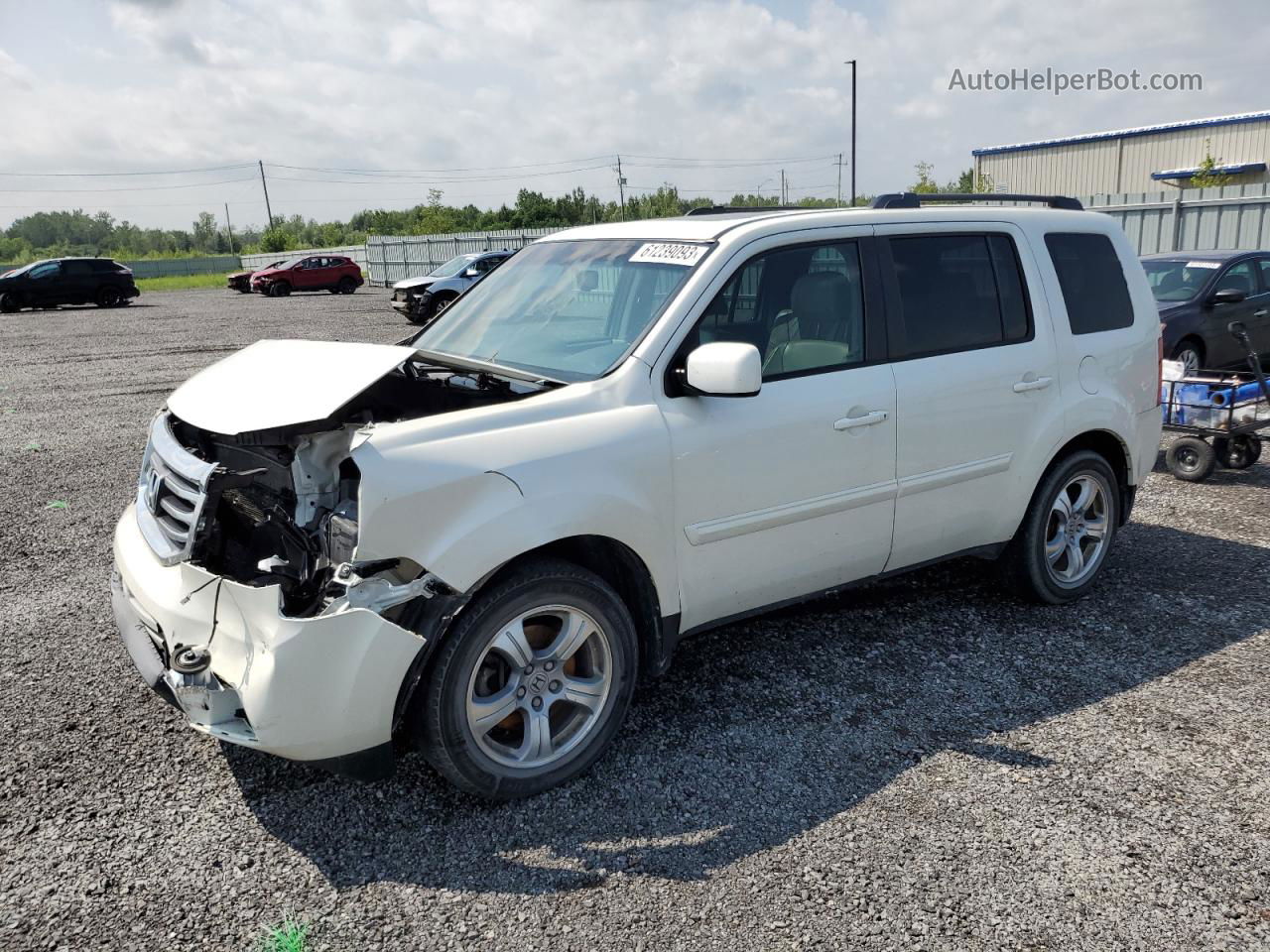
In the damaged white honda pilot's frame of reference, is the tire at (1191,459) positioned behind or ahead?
behind

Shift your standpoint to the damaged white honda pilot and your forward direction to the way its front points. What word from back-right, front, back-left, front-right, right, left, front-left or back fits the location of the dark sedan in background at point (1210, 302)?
back

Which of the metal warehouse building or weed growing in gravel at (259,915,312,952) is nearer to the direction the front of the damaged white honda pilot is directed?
the weed growing in gravel

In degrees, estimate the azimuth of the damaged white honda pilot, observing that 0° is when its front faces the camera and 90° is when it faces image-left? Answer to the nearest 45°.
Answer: approximately 45°

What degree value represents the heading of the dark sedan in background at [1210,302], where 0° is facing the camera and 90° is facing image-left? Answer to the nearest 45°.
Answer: approximately 45°

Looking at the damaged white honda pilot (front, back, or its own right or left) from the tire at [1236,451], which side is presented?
back

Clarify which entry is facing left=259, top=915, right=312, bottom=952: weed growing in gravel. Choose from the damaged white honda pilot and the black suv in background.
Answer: the damaged white honda pilot
